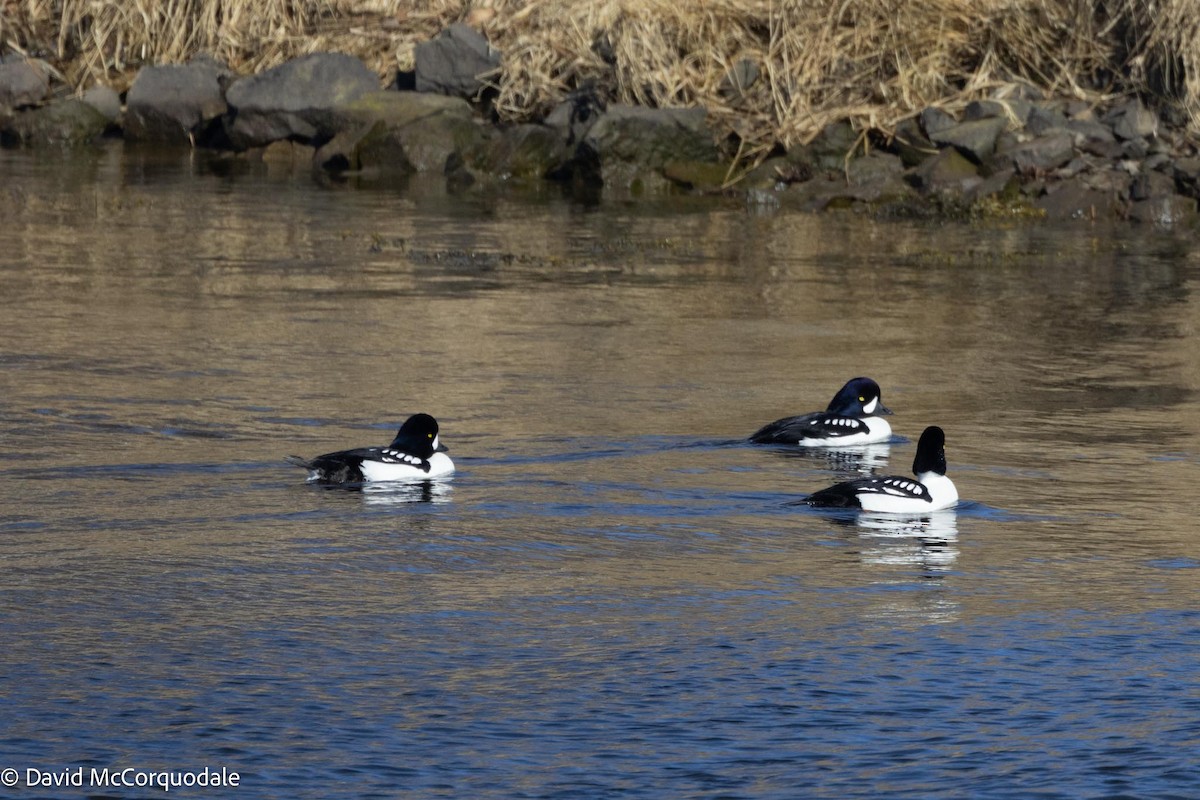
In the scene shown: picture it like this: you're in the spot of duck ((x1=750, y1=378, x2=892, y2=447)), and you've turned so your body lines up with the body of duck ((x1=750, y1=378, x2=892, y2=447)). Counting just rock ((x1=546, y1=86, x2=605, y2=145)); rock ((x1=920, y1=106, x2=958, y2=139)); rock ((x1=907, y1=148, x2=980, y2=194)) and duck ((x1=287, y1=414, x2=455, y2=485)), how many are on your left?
3

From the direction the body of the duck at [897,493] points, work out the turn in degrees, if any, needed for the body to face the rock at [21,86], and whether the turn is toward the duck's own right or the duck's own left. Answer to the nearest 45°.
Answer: approximately 135° to the duck's own left

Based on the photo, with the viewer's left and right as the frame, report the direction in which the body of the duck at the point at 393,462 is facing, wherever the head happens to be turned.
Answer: facing to the right of the viewer

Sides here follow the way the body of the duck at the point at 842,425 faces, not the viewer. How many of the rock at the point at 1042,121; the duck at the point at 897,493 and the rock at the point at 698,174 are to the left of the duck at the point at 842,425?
2

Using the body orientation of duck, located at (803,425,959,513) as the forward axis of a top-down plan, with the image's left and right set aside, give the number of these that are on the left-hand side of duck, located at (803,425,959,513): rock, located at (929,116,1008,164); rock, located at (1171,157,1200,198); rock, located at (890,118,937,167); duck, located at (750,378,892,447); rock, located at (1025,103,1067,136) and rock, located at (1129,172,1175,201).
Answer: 6

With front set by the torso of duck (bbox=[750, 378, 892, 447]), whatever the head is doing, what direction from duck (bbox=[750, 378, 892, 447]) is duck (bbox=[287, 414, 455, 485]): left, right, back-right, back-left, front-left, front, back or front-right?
back-right

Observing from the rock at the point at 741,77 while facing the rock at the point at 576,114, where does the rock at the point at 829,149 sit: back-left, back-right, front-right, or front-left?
back-left

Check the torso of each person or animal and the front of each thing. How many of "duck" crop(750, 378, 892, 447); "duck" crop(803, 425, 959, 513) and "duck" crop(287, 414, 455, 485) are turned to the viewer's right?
3

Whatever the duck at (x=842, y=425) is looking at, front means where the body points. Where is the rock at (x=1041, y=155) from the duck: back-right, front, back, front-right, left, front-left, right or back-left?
left

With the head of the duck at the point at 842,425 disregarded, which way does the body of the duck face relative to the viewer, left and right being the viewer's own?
facing to the right of the viewer

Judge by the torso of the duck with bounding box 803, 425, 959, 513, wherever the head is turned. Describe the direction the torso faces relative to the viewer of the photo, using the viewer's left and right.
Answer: facing to the right of the viewer

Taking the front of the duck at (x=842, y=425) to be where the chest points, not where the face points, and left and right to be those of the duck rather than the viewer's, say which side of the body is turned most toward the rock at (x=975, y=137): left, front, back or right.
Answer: left

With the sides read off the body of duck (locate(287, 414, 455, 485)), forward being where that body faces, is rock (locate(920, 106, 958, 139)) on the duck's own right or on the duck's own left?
on the duck's own left

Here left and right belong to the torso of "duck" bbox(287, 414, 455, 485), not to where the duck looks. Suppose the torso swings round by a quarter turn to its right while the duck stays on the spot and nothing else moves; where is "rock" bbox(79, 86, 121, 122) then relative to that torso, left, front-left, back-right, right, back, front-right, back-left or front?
back
